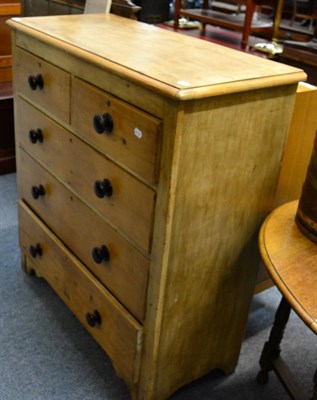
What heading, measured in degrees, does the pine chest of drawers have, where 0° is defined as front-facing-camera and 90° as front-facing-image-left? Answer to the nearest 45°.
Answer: approximately 45°
